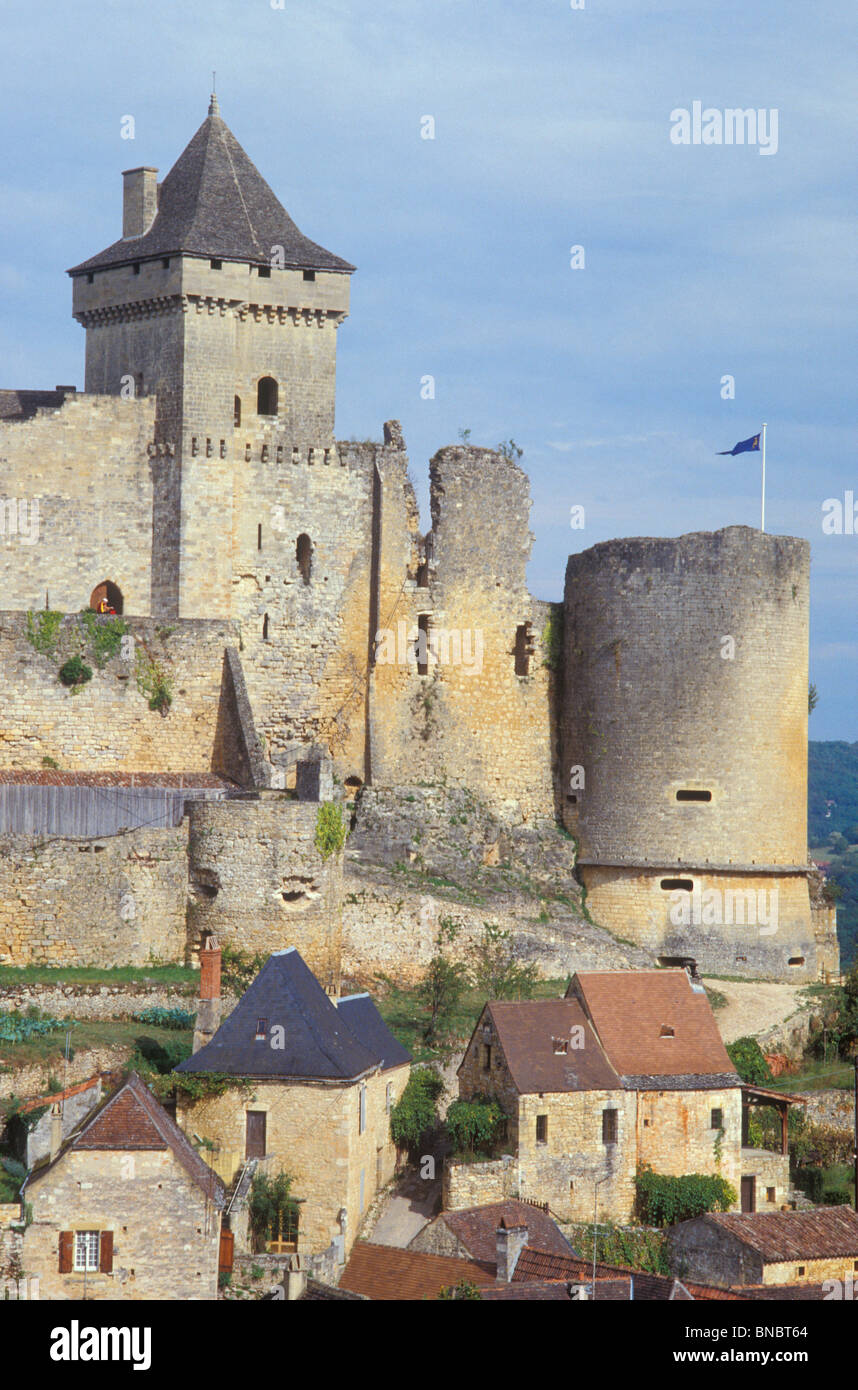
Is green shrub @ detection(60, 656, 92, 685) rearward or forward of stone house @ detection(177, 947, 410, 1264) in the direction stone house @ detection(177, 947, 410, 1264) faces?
rearward

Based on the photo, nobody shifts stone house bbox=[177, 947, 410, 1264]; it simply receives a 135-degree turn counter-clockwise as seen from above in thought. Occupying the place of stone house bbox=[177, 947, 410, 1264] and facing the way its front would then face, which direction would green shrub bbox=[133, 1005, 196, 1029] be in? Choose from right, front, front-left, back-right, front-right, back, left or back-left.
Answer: left

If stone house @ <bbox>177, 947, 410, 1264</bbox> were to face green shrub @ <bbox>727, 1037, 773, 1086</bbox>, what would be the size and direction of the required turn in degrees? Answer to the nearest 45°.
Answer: approximately 135° to its left

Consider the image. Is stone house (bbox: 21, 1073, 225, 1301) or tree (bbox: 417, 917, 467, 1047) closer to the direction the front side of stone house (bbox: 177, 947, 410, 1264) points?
the stone house

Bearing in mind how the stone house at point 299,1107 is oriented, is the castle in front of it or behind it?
behind

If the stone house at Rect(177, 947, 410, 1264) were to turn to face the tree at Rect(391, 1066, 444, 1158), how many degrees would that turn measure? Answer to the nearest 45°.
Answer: approximately 135° to its left

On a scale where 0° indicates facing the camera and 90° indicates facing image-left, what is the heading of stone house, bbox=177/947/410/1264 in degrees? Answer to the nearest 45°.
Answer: approximately 0°

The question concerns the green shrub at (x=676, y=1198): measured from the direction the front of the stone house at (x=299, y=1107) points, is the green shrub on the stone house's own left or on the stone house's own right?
on the stone house's own left

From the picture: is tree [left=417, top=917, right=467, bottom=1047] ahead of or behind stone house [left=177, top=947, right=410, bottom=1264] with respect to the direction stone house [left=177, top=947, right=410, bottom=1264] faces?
behind

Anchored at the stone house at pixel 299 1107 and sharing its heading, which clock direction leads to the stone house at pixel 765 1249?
the stone house at pixel 765 1249 is roughly at 9 o'clock from the stone house at pixel 299 1107.
